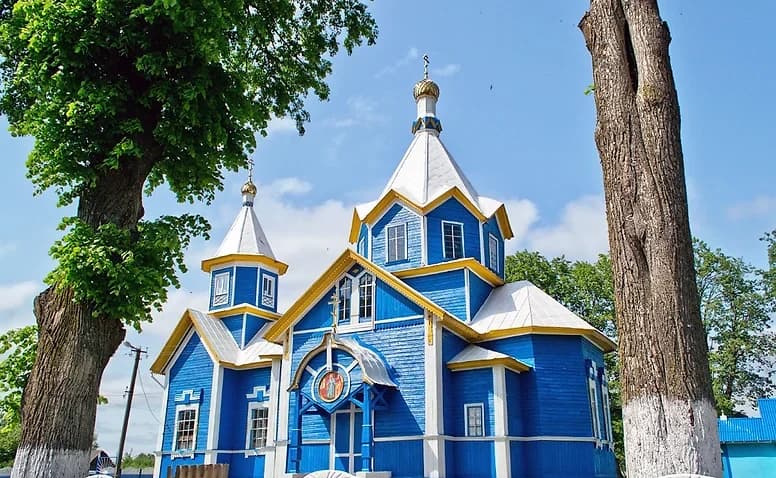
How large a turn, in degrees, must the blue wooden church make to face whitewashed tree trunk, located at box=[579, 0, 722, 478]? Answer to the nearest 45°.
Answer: approximately 45° to its left

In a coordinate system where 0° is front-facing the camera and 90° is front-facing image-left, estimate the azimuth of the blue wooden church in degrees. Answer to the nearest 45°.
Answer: approximately 45°

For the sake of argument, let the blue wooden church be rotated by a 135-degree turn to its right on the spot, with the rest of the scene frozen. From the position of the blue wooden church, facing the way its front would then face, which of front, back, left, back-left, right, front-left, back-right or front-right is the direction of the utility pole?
front-left
